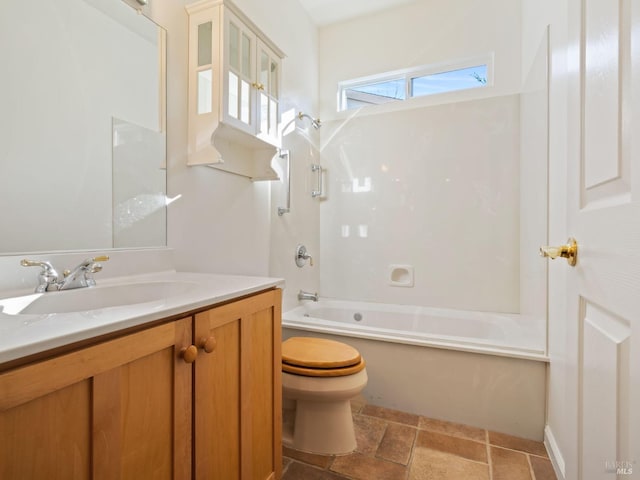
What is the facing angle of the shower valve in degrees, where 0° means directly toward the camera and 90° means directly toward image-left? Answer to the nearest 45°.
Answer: approximately 315°

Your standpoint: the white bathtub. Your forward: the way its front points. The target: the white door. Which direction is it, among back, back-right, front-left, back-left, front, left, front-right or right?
front

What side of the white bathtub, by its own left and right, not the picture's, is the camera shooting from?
front

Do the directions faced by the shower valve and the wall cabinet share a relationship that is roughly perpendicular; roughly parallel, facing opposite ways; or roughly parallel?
roughly parallel

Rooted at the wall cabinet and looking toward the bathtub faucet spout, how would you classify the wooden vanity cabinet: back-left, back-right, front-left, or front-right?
back-right

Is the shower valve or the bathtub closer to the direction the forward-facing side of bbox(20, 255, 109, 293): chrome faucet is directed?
the bathtub

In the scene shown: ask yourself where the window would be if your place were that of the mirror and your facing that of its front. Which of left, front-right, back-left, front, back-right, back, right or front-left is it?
front-left

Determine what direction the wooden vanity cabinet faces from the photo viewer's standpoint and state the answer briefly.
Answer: facing the viewer and to the right of the viewer

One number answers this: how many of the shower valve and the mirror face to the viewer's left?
0

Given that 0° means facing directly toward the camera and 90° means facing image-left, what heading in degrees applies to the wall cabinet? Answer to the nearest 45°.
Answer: approximately 315°

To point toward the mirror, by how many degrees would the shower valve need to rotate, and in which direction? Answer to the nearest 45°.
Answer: approximately 90° to its right

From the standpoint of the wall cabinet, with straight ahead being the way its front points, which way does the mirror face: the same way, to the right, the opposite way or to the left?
the same way

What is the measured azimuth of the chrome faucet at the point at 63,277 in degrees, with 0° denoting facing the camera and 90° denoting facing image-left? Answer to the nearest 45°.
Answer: approximately 315°

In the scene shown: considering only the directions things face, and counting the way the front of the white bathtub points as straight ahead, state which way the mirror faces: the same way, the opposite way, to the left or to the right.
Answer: to the left
